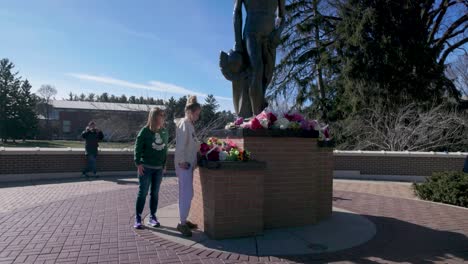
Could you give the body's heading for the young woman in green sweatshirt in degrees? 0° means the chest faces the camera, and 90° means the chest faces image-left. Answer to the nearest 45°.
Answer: approximately 315°

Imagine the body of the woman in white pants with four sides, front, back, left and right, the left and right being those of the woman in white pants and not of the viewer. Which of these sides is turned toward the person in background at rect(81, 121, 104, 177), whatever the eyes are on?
left

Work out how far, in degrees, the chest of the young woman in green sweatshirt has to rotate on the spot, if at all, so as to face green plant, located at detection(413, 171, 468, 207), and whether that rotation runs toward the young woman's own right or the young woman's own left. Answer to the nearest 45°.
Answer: approximately 45° to the young woman's own left

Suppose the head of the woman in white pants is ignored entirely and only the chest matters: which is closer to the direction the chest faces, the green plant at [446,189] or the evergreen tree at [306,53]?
the green plant

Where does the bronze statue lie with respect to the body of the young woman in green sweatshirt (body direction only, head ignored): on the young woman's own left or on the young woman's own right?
on the young woman's own left

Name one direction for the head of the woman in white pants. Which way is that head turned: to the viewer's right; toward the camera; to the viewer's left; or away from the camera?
to the viewer's right

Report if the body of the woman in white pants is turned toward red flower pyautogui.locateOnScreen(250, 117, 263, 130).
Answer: yes

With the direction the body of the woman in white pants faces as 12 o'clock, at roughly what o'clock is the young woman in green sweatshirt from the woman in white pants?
The young woman in green sweatshirt is roughly at 7 o'clock from the woman in white pants.

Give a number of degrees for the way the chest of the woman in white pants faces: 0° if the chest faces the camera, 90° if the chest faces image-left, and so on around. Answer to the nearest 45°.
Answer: approximately 270°
